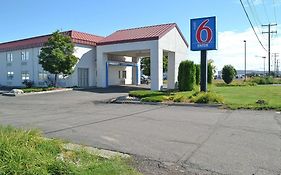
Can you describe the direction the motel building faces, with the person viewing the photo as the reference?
facing the viewer and to the right of the viewer

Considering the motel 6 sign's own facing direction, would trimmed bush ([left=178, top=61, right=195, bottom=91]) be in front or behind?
behind

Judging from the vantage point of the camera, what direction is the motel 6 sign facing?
facing the viewer

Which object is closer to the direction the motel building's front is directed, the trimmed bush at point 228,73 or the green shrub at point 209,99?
the green shrub

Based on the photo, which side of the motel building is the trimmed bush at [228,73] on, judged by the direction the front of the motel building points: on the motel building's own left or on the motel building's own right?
on the motel building's own left

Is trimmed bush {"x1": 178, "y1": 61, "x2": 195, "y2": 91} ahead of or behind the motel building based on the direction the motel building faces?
ahead

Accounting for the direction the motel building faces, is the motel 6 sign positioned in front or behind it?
in front

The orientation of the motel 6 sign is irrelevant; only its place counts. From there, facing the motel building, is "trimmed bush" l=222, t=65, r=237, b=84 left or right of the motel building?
right

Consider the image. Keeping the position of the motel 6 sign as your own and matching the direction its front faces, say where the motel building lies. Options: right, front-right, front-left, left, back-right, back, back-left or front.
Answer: back-right

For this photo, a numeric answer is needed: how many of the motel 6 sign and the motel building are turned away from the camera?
0
